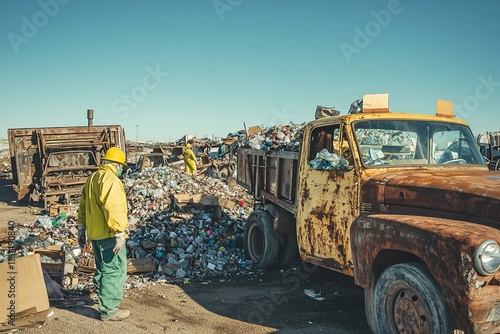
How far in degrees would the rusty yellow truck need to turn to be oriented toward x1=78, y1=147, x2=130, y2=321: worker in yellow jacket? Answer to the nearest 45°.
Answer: approximately 135° to its right

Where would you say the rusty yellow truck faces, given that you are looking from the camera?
facing the viewer and to the right of the viewer

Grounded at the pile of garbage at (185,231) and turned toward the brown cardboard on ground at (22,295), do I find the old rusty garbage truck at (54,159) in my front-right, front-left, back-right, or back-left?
back-right

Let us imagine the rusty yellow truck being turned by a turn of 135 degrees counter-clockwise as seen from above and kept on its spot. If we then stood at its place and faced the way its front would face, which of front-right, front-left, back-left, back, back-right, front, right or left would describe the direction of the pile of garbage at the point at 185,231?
front-left

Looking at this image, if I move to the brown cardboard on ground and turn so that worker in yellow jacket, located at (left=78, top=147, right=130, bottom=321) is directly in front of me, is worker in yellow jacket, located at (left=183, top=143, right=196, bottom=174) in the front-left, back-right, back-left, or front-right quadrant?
front-left

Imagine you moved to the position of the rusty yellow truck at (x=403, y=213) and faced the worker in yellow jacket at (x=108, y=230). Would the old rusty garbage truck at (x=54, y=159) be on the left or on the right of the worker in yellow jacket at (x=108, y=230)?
right

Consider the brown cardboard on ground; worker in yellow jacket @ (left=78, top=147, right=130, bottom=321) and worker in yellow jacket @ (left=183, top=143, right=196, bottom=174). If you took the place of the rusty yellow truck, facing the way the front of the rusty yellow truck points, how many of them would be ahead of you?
0

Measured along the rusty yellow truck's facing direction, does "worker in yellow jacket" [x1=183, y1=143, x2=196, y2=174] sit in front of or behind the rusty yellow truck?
behind

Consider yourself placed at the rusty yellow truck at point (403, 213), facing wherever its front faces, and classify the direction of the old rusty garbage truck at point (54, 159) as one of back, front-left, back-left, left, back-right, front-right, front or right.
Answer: back

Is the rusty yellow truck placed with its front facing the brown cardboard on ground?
no

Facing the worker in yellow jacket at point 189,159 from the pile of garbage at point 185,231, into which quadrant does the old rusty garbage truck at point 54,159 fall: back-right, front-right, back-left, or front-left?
front-left
